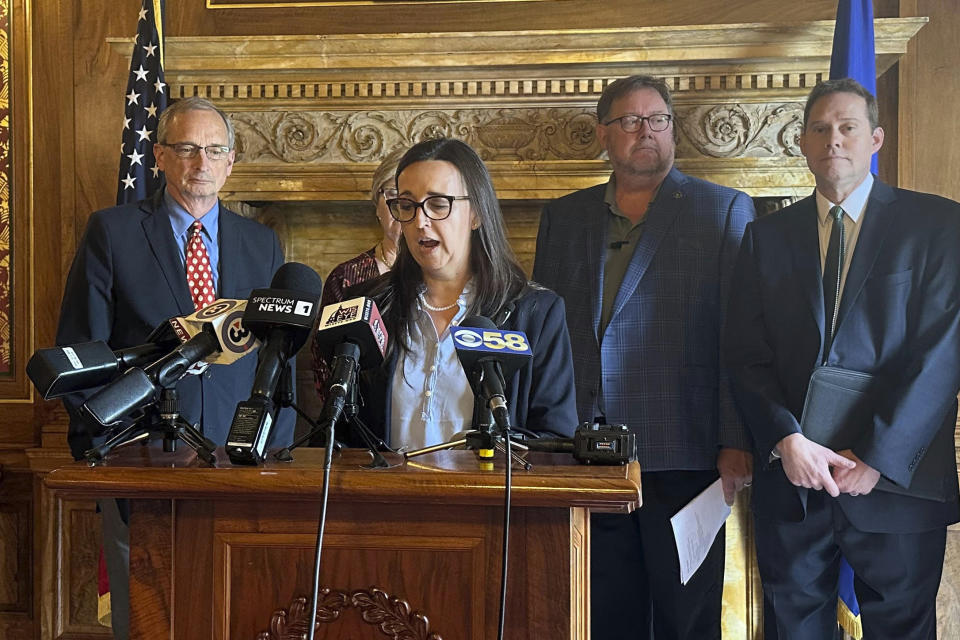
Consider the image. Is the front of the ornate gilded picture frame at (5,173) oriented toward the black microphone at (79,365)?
yes

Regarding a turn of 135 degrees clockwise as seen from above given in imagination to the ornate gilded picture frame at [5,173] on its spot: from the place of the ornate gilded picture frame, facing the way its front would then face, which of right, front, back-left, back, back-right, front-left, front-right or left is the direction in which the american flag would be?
back

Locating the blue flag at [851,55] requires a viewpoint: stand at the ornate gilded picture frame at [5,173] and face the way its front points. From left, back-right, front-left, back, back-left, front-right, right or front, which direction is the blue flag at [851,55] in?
front-left

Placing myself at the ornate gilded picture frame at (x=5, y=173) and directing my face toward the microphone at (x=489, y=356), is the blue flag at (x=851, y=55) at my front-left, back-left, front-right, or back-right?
front-left

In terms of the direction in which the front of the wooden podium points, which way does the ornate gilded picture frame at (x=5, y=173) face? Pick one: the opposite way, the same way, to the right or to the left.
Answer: the same way

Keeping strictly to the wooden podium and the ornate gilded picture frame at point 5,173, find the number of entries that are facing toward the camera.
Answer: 2

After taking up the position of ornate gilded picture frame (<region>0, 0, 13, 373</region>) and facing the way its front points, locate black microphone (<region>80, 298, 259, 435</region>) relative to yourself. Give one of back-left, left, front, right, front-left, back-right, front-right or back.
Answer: front

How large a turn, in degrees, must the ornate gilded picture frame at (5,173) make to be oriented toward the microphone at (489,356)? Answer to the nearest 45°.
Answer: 0° — it already faces it

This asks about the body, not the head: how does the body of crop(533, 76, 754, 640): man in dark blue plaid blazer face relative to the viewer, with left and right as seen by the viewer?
facing the viewer and to the left of the viewer

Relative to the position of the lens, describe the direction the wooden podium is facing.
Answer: facing the viewer

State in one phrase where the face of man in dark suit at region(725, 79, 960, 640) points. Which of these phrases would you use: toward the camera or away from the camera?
toward the camera

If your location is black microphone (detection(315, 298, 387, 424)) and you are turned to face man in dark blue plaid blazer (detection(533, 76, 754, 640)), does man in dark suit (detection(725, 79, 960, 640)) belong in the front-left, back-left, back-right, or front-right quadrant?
front-right

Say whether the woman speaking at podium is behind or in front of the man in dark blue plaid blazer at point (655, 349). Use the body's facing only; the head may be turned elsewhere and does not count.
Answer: in front
